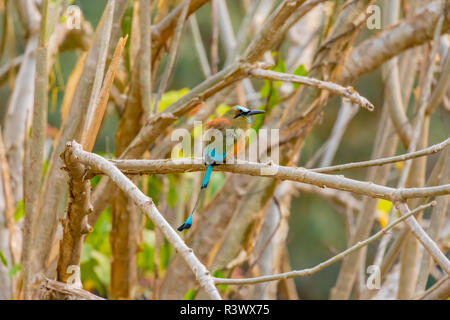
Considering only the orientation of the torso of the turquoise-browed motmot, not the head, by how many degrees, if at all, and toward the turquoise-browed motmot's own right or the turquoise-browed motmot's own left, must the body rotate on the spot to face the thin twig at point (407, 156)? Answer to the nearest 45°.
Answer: approximately 45° to the turquoise-browed motmot's own right

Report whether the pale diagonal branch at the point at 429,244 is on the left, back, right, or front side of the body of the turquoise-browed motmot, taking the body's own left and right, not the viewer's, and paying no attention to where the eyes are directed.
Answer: right

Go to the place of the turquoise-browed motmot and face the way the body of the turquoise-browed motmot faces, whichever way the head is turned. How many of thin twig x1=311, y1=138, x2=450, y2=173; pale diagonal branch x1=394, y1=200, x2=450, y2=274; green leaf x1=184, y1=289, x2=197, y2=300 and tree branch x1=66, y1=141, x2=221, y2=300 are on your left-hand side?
1
